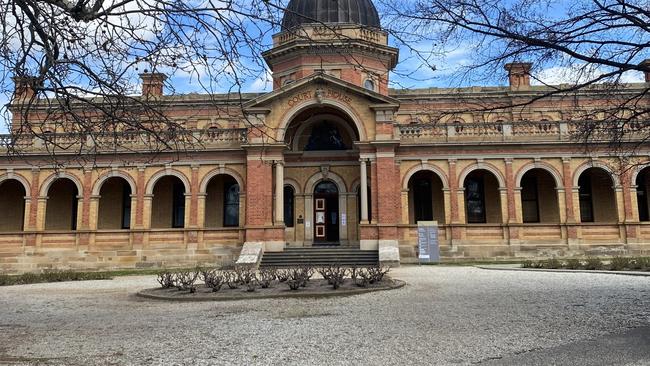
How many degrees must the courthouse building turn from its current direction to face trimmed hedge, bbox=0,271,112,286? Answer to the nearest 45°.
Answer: approximately 45° to its right

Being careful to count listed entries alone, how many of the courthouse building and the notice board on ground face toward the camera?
2

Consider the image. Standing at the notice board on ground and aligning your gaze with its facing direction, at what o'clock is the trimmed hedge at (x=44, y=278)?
The trimmed hedge is roughly at 2 o'clock from the notice board on ground.

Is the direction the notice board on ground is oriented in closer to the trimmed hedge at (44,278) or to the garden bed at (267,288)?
the garden bed

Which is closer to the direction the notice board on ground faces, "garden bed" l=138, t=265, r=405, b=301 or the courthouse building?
the garden bed

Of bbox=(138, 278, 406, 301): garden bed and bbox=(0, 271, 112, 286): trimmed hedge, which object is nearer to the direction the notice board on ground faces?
the garden bed

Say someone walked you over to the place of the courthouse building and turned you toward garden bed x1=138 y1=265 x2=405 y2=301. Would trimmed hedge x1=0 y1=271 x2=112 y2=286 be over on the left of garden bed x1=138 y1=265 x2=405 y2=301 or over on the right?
right

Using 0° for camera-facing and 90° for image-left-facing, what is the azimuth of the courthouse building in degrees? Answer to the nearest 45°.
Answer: approximately 0°
